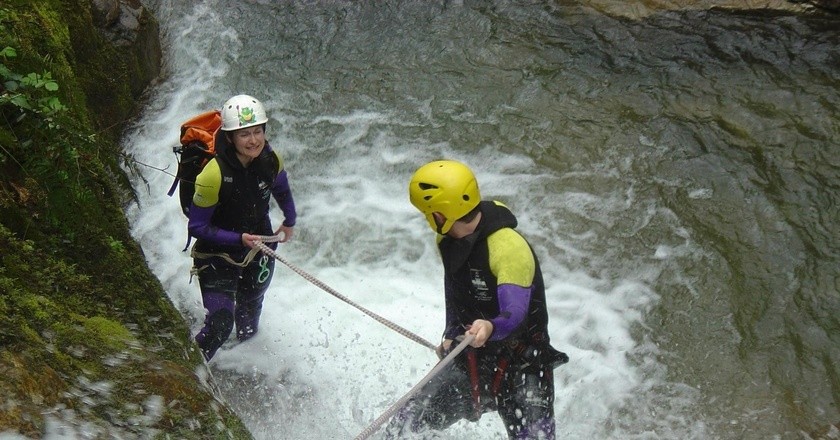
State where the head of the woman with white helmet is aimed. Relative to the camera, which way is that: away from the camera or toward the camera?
toward the camera

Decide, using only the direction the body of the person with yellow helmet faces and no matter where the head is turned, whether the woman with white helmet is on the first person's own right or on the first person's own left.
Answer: on the first person's own right

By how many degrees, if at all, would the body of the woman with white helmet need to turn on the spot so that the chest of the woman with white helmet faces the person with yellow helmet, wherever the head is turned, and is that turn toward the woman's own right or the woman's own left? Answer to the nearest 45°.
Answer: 0° — they already face them

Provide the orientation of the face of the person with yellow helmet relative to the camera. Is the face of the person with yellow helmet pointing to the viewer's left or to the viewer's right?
to the viewer's left
